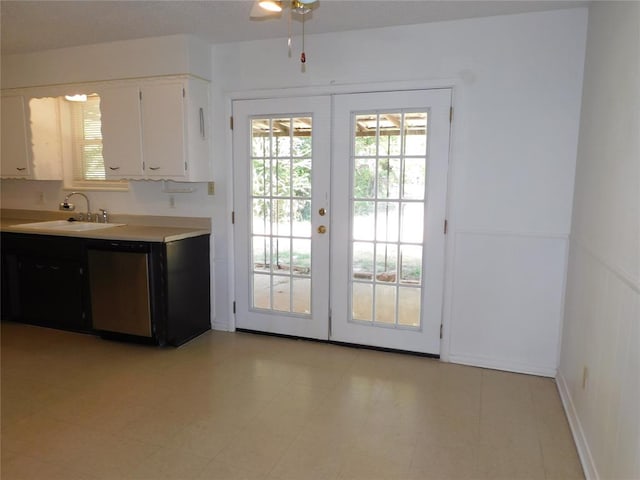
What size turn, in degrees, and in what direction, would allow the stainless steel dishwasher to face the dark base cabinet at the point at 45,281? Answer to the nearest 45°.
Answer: approximately 90° to its right

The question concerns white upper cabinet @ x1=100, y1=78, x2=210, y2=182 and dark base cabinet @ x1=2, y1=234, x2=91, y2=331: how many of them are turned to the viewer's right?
0

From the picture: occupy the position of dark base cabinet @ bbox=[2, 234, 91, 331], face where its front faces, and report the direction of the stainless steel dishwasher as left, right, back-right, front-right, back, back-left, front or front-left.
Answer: left

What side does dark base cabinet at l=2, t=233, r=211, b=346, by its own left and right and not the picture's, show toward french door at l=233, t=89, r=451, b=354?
left

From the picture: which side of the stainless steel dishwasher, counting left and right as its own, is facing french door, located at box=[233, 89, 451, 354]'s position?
left

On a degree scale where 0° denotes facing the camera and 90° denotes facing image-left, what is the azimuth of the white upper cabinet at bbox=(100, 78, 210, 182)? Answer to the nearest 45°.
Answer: approximately 45°

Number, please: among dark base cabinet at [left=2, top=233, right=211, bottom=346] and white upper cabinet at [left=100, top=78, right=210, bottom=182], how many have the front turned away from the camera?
0

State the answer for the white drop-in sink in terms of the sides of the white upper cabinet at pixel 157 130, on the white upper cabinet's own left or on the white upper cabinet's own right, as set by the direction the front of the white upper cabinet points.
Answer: on the white upper cabinet's own right

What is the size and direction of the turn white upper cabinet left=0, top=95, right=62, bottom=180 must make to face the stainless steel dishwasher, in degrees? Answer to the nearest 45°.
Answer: approximately 45° to its left

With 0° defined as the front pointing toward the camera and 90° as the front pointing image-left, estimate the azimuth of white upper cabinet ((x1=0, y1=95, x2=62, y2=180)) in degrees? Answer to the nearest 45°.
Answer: approximately 45°
